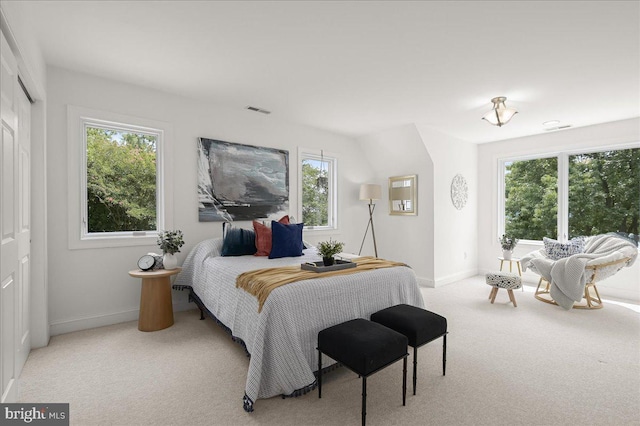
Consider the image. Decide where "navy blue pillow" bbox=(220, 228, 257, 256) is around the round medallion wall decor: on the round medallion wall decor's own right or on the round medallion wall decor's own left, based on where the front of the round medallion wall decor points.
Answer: on the round medallion wall decor's own right

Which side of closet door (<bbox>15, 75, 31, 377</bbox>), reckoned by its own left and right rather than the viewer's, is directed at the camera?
right

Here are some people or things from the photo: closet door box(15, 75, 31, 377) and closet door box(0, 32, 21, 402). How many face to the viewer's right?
2

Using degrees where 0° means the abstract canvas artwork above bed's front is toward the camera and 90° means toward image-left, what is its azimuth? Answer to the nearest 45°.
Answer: approximately 315°

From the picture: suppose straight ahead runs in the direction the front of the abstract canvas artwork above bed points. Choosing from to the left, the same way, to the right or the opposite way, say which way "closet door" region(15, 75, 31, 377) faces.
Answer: to the left

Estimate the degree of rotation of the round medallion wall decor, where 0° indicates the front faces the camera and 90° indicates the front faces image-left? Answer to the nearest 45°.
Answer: approximately 315°

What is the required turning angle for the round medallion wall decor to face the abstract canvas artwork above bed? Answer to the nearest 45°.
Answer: approximately 90° to its right

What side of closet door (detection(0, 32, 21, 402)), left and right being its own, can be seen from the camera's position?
right

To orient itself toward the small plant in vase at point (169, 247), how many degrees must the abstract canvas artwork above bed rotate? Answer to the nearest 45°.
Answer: approximately 90° to its right
